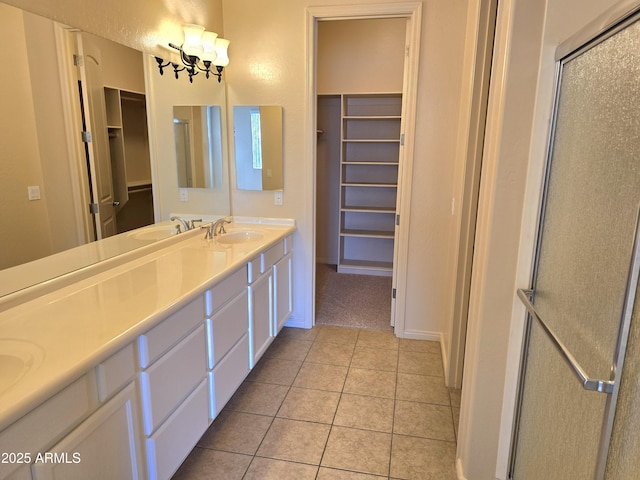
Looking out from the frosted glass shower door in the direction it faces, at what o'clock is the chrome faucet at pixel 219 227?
The chrome faucet is roughly at 2 o'clock from the frosted glass shower door.

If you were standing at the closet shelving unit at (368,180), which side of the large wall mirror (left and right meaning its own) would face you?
left

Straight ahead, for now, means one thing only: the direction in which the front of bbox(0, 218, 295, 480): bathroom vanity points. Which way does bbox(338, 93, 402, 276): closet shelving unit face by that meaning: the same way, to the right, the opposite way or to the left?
to the right

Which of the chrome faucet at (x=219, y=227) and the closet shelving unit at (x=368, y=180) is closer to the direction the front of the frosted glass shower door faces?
the chrome faucet

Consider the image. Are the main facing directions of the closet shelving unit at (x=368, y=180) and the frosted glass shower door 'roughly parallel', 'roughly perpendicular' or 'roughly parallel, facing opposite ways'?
roughly perpendicular

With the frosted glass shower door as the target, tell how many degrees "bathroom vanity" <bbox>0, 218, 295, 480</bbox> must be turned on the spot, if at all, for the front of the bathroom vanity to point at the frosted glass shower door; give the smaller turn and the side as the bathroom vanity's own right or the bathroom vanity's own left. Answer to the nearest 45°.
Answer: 0° — it already faces it

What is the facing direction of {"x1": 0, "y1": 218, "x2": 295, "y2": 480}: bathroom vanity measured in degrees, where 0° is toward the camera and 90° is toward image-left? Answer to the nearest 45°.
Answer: approximately 315°

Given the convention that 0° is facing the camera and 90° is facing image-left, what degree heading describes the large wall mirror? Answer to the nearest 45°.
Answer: approximately 315°

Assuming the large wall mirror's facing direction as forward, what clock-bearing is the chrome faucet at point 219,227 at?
The chrome faucet is roughly at 9 o'clock from the large wall mirror.

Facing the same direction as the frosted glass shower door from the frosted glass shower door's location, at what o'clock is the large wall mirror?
The large wall mirror is roughly at 1 o'clock from the frosted glass shower door.
